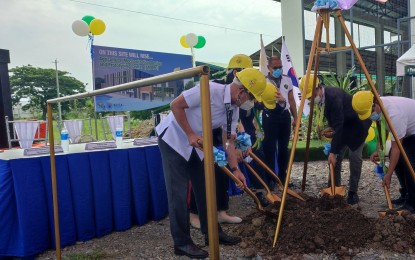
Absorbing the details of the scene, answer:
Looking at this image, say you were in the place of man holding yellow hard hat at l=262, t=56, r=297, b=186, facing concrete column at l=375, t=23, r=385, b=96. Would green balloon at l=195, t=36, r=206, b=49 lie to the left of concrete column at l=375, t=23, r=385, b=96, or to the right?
left

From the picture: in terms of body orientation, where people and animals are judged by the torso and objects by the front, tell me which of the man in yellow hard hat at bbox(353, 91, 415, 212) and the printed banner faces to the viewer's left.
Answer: the man in yellow hard hat

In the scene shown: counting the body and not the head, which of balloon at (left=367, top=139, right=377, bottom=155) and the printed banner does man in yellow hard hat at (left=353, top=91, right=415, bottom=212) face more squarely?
the printed banner

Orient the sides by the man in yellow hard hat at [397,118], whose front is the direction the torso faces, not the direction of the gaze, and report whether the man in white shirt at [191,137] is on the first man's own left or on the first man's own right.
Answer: on the first man's own left

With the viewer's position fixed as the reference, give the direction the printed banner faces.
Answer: facing the viewer and to the right of the viewer

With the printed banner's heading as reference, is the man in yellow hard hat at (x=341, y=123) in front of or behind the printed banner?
in front

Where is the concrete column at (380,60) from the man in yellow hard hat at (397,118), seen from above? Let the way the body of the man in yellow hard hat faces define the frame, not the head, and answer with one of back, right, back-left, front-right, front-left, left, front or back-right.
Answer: right

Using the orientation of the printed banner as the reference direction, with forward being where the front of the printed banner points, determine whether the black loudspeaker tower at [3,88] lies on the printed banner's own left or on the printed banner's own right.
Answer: on the printed banner's own right

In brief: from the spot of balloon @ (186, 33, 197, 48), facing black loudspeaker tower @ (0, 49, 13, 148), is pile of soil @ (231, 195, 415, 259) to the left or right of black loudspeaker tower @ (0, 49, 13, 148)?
left

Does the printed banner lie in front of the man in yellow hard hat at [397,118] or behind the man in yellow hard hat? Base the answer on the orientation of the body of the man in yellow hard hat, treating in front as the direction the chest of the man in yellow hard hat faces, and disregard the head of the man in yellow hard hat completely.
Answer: in front

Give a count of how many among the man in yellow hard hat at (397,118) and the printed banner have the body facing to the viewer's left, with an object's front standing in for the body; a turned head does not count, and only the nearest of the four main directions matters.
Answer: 1

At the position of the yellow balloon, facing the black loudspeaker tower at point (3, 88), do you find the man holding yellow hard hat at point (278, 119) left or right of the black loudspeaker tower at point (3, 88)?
left

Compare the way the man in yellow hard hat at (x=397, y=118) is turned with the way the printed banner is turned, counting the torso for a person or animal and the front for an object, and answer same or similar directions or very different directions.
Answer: very different directions

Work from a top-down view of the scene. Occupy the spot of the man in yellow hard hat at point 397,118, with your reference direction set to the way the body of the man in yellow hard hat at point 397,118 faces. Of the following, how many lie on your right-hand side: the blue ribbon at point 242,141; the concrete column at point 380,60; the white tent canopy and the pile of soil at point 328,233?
2

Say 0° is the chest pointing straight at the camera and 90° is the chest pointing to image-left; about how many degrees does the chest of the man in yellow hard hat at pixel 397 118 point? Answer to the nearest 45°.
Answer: approximately 90°
